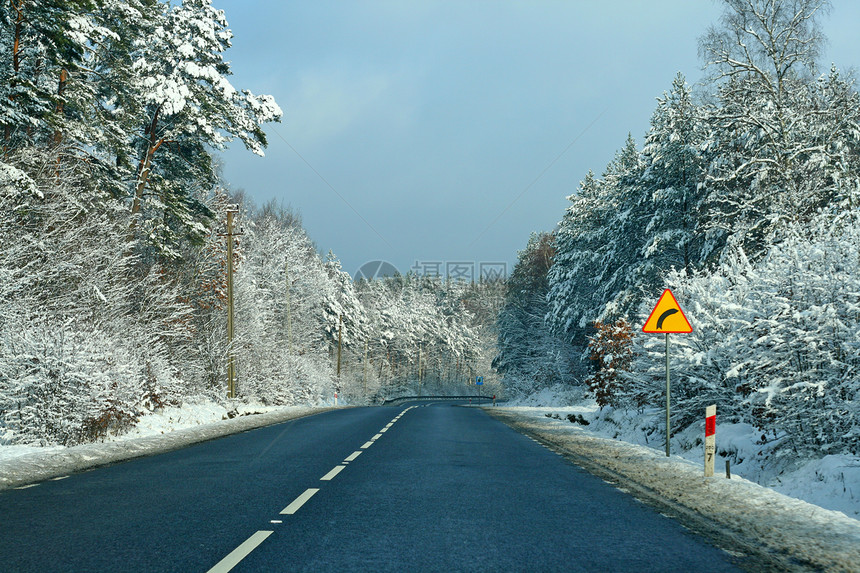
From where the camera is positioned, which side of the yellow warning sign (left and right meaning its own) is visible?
front
